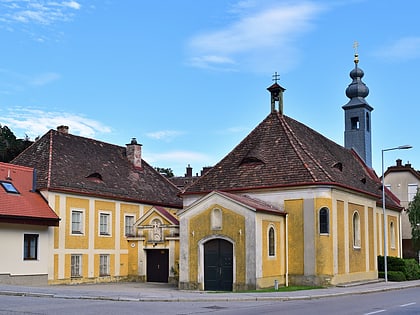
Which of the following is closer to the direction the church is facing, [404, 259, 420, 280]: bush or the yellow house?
the yellow house

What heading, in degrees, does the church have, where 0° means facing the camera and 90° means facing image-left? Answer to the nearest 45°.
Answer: approximately 45°

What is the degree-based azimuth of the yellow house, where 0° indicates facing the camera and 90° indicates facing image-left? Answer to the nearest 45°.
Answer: approximately 315°

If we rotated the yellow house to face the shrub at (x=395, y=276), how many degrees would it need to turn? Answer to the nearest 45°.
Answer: approximately 45° to its left

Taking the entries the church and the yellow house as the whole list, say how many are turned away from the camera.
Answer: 0

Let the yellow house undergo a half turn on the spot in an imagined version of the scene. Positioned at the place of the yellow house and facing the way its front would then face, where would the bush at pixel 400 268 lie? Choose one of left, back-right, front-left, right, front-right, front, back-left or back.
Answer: back-right

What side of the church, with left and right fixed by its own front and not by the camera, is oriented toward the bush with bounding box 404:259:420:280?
back

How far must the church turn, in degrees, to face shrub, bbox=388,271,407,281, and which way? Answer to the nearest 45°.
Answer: approximately 180°
